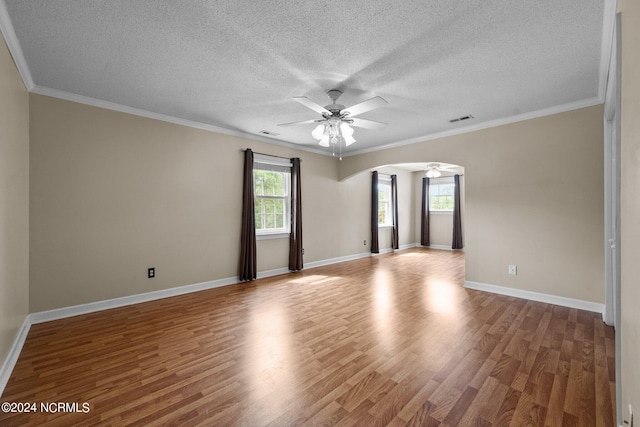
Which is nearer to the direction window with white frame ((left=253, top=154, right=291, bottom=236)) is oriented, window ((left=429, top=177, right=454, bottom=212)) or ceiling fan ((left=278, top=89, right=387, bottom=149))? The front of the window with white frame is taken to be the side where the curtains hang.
the ceiling fan

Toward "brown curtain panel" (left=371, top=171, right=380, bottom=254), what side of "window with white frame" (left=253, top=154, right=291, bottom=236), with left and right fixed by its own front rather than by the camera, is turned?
left

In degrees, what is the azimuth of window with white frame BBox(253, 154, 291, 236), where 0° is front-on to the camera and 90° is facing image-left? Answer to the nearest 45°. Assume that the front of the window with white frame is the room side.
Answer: approximately 315°

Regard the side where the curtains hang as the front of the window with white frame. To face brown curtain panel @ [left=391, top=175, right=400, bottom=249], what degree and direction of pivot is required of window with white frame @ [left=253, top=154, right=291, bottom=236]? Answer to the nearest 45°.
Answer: approximately 90° to its left

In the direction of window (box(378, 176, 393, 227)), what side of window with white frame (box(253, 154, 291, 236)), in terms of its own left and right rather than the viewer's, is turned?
left

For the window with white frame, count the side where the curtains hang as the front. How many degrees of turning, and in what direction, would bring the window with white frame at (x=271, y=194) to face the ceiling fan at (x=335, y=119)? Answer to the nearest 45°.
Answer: approximately 45° to its right

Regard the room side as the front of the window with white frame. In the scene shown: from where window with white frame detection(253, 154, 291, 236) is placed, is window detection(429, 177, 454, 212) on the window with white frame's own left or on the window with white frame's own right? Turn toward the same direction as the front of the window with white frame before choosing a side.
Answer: on the window with white frame's own left

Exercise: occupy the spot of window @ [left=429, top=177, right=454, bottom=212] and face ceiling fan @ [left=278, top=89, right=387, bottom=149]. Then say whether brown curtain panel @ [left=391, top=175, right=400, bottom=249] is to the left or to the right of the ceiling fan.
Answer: right

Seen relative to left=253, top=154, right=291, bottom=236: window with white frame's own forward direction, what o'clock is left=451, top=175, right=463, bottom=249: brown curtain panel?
The brown curtain panel is roughly at 10 o'clock from the window with white frame.
